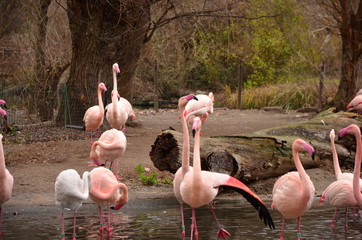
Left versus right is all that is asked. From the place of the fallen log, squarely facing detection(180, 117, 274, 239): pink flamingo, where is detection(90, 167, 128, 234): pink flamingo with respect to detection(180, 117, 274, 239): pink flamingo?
right

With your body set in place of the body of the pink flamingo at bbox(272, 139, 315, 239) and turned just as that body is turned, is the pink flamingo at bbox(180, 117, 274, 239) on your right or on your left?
on your right
